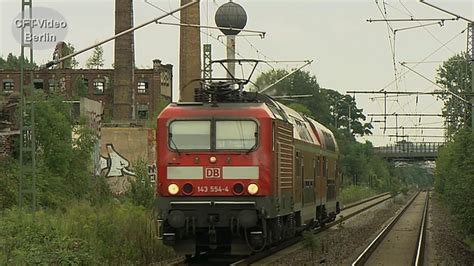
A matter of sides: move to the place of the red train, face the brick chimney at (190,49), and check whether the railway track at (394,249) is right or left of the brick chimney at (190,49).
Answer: right

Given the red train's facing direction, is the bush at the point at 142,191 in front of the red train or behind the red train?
behind

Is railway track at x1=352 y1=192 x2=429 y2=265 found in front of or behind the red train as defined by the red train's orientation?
behind

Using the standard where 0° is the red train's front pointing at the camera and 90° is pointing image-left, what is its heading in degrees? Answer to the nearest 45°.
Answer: approximately 0°

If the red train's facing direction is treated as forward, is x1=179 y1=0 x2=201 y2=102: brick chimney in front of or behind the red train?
behind
